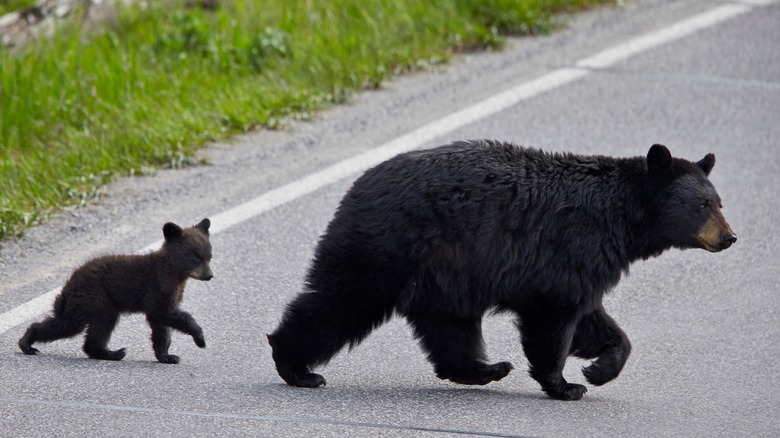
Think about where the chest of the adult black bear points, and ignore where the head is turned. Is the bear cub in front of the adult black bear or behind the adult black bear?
behind

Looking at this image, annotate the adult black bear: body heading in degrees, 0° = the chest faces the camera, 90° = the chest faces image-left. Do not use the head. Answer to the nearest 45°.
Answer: approximately 270°

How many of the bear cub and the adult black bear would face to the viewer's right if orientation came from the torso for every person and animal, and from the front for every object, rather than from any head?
2

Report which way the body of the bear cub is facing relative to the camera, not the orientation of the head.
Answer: to the viewer's right

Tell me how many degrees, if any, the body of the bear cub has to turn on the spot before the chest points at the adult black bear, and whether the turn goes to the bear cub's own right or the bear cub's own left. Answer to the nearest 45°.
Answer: approximately 45° to the bear cub's own right
